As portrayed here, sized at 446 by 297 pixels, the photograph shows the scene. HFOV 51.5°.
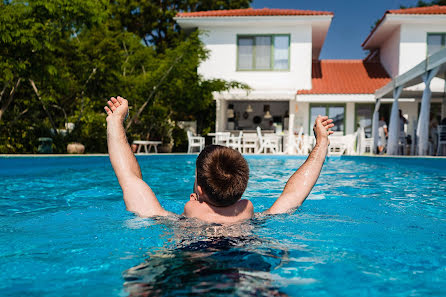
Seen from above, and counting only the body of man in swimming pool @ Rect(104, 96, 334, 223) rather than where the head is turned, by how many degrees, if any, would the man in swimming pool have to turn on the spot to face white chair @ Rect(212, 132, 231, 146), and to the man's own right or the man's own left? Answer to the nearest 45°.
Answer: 0° — they already face it

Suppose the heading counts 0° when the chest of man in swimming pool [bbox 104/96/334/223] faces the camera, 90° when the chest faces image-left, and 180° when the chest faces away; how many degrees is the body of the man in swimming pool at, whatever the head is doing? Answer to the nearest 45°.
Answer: approximately 180°

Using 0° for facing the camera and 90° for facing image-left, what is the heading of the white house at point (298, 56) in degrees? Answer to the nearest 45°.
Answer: approximately 0°

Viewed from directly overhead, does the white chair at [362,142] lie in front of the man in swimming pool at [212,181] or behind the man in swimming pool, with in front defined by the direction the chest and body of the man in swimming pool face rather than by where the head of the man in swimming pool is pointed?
in front

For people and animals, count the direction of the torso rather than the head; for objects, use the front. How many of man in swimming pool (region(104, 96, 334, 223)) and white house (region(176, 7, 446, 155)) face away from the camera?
1

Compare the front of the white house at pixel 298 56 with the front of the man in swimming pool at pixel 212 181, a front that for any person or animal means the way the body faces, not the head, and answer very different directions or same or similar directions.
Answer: very different directions

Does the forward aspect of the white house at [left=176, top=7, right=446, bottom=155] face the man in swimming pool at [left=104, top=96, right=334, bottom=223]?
yes

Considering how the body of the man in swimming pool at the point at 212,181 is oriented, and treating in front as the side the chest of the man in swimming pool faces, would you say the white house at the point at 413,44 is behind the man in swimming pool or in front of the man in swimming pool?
in front

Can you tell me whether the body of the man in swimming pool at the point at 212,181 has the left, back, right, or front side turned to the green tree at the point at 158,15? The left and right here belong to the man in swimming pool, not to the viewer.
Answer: front
